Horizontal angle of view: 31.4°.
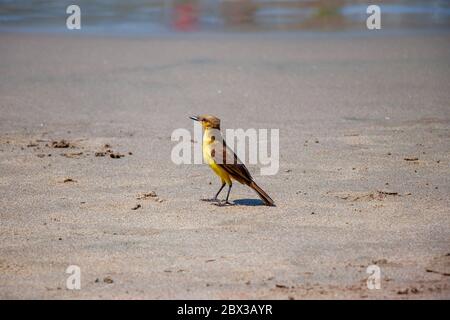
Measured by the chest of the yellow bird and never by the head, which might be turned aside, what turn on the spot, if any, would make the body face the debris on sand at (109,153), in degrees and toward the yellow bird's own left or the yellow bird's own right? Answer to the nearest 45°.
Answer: approximately 45° to the yellow bird's own right

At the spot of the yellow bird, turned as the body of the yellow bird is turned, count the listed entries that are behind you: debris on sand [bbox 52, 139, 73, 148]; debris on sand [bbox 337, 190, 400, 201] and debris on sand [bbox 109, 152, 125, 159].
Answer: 1

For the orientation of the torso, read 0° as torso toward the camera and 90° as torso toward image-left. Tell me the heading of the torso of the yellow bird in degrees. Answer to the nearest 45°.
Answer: approximately 90°

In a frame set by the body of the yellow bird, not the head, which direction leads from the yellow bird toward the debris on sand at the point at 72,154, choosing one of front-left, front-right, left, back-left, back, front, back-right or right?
front-right

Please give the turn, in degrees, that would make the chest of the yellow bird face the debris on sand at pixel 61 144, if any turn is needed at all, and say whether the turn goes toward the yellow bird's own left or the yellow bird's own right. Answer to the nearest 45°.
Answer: approximately 45° to the yellow bird's own right

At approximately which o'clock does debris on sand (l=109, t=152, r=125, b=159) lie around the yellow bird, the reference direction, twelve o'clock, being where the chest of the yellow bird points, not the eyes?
The debris on sand is roughly at 2 o'clock from the yellow bird.

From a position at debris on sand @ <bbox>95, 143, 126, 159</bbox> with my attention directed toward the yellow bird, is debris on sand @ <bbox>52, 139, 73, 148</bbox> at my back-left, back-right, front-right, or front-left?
back-right

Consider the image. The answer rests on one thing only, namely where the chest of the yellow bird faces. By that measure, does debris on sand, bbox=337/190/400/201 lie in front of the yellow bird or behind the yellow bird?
behind

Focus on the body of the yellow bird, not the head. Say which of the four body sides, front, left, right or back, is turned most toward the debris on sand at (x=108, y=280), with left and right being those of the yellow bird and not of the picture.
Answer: left
